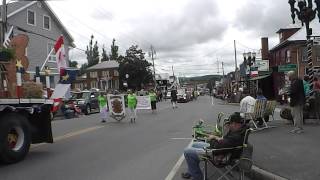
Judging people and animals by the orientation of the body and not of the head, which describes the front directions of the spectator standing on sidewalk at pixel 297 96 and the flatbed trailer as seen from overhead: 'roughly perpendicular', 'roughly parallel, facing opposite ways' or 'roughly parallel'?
roughly perpendicular

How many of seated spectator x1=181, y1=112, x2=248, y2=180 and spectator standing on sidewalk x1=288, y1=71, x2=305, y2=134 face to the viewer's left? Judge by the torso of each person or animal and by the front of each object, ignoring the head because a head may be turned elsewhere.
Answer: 2

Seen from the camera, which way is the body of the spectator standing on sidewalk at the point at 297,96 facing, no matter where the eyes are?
to the viewer's left

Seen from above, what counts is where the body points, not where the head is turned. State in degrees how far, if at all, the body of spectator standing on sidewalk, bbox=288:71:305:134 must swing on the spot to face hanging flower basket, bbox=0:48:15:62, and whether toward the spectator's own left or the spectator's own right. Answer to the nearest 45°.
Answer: approximately 45° to the spectator's own left

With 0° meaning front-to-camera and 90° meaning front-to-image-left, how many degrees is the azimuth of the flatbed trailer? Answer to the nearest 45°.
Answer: approximately 45°

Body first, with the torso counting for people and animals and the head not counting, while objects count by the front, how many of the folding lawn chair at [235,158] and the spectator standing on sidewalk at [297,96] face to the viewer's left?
2

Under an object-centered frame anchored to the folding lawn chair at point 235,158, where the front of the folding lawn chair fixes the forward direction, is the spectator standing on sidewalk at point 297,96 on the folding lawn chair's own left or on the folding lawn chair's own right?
on the folding lawn chair's own right

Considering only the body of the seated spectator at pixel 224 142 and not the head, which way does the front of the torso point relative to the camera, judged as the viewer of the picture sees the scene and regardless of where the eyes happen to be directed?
to the viewer's left

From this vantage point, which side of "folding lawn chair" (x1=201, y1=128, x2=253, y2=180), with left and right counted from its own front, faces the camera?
left

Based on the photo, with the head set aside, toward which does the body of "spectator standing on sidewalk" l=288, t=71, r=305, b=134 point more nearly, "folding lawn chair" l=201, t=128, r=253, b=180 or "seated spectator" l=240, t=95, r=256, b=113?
the seated spectator
